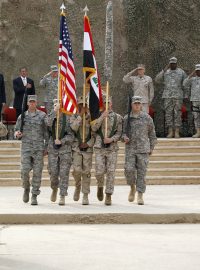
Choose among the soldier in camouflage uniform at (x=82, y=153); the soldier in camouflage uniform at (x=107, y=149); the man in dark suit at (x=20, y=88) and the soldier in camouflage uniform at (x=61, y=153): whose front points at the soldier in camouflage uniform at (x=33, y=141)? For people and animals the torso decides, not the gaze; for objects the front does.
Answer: the man in dark suit

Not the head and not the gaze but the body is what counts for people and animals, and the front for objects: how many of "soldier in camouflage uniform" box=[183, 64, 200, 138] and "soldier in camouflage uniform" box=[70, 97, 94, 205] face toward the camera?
2

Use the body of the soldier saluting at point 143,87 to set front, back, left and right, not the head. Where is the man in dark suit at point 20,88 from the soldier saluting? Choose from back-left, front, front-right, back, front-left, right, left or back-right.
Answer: right

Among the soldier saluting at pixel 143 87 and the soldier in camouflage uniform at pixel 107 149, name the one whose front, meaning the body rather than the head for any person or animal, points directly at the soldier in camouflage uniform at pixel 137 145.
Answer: the soldier saluting

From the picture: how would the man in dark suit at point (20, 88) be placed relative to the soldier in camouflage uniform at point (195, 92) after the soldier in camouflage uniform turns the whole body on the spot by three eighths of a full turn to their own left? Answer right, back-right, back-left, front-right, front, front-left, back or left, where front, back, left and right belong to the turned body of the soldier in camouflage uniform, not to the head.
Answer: back-left

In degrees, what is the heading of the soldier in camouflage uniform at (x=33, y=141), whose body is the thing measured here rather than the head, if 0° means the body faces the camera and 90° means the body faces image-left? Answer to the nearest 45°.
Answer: approximately 0°

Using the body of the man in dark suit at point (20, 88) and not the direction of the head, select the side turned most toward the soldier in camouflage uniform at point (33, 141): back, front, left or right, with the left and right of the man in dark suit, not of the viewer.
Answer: front

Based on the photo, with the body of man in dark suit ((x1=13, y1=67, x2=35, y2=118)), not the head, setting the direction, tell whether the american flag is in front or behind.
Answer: in front
